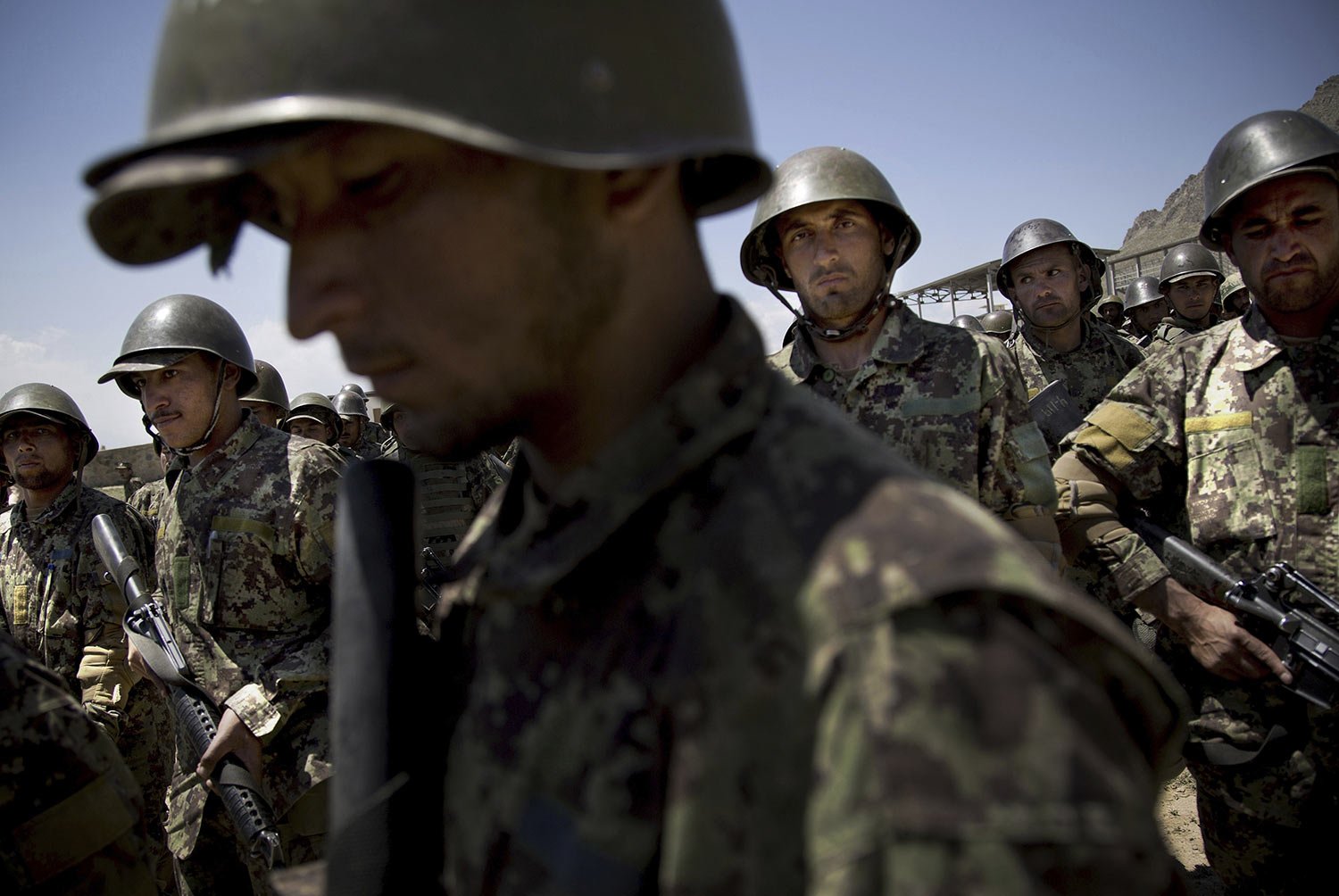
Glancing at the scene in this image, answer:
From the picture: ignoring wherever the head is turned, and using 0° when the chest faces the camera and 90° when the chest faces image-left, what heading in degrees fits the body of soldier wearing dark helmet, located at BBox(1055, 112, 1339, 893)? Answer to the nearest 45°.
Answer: approximately 0°

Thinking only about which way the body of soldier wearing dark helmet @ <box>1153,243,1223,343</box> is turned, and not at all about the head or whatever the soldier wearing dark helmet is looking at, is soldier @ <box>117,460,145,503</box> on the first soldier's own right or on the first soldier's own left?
on the first soldier's own right

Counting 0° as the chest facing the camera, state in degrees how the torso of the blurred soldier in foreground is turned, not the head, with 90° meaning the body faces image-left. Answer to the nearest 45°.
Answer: approximately 45°

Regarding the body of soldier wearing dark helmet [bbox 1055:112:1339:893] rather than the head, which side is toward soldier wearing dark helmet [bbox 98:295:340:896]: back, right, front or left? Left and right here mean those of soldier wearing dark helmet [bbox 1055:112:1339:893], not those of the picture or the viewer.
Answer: right

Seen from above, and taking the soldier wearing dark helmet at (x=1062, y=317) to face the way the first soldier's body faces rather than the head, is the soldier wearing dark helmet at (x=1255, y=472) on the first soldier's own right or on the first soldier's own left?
on the first soldier's own left

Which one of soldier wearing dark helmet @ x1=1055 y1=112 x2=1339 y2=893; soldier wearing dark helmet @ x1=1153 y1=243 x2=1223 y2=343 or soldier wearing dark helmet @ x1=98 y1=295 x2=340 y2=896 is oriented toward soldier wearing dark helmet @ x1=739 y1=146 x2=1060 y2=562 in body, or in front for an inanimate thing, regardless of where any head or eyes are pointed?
soldier wearing dark helmet @ x1=1153 y1=243 x2=1223 y2=343

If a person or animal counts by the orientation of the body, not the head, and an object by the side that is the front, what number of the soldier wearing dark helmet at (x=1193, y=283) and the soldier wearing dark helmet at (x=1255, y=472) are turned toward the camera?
2

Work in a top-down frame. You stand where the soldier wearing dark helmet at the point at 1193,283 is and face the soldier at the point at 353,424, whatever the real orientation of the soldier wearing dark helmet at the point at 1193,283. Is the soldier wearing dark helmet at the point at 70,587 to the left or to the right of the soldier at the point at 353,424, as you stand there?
left
